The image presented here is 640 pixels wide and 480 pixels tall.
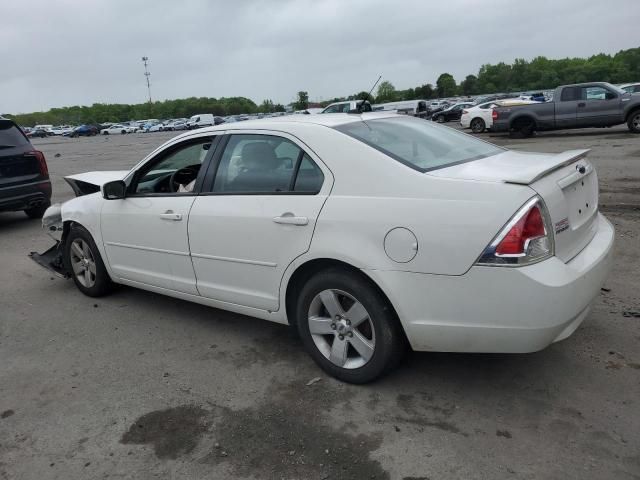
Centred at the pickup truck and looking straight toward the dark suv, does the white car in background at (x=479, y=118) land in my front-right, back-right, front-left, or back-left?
back-right

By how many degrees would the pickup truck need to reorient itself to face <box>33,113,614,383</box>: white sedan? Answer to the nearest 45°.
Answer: approximately 90° to its right

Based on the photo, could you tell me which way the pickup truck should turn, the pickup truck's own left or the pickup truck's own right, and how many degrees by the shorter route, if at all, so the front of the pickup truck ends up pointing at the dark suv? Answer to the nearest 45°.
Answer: approximately 135° to the pickup truck's own right

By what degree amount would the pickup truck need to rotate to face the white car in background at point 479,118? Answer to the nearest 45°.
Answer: approximately 135° to its left

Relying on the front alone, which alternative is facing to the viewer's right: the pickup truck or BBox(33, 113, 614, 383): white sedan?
the pickup truck

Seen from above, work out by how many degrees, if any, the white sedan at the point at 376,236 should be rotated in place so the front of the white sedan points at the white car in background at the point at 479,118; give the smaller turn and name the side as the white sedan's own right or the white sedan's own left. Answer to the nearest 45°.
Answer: approximately 45° to the white sedan's own right

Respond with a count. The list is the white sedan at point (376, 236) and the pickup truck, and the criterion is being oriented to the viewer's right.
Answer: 1

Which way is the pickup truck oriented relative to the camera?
to the viewer's right

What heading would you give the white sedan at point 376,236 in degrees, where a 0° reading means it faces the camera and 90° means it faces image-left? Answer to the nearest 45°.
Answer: approximately 135°

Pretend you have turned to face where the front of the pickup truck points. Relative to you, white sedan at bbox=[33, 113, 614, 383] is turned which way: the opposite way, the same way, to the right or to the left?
the opposite way
